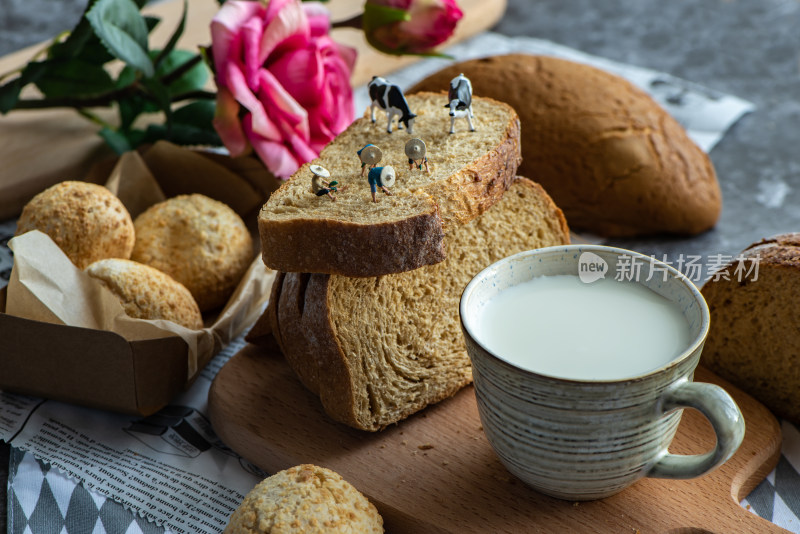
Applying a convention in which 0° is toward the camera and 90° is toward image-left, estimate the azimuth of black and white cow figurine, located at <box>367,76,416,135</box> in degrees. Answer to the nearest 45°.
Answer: approximately 315°

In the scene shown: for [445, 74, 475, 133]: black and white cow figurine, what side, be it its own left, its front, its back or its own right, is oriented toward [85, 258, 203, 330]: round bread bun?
right

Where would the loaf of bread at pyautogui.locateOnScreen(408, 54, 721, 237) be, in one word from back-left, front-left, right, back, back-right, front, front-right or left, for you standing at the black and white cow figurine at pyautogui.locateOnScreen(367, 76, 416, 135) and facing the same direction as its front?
left

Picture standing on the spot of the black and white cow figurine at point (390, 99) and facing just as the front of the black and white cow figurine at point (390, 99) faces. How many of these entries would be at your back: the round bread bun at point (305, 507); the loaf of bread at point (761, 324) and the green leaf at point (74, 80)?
1

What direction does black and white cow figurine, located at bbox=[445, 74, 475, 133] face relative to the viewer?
toward the camera

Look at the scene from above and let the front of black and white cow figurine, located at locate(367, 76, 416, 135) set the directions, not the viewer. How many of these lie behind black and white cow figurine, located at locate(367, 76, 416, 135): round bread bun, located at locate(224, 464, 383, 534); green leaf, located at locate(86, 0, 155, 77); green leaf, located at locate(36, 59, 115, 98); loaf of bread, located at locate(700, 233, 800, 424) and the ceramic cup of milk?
2

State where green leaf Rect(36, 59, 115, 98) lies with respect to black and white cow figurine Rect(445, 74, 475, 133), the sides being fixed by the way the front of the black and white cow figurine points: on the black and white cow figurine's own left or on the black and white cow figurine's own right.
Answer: on the black and white cow figurine's own right

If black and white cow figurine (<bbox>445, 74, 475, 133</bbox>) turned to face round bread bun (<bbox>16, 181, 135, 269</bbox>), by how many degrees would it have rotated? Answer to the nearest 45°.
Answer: approximately 90° to its right

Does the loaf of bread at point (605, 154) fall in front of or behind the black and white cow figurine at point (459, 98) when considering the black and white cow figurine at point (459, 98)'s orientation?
behind

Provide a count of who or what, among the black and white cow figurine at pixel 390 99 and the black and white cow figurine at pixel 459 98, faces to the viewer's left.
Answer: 0
